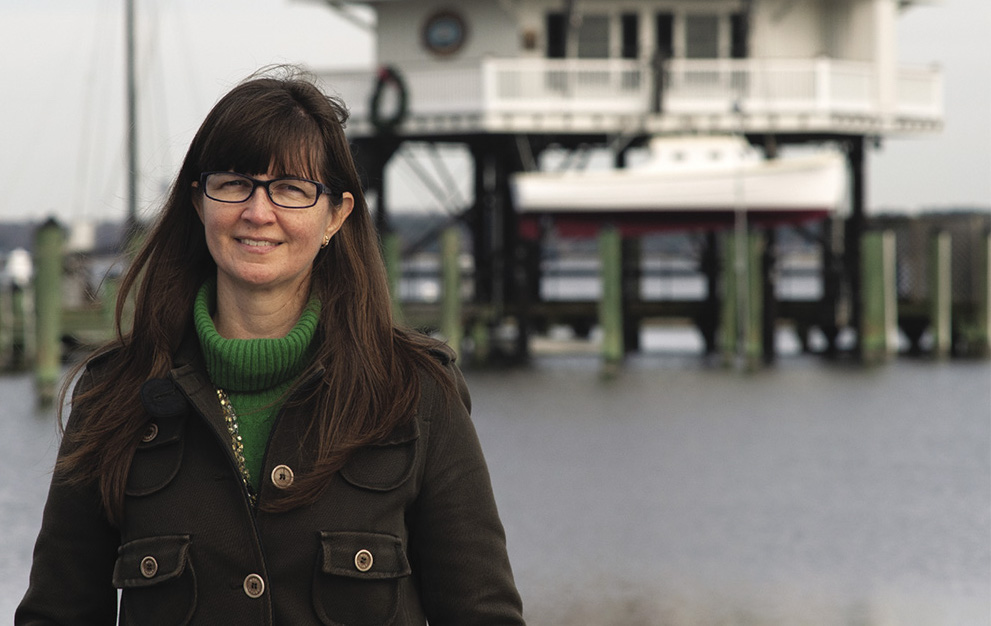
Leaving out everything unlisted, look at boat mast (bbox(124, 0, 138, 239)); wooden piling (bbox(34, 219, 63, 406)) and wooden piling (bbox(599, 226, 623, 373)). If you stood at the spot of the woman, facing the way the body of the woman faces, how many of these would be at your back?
3

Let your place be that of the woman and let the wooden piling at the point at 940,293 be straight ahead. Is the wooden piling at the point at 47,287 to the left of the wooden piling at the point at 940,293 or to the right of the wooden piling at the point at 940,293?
left

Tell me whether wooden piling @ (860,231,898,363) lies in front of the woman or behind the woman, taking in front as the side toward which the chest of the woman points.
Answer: behind

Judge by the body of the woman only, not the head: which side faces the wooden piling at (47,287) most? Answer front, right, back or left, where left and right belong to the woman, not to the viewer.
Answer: back

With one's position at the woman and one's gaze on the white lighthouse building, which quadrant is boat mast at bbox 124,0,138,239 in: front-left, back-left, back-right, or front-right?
front-left

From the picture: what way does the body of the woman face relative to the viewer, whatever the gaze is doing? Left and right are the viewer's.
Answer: facing the viewer

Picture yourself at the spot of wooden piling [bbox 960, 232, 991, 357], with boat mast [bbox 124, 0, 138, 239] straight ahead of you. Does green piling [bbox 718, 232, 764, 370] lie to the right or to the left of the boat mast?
left

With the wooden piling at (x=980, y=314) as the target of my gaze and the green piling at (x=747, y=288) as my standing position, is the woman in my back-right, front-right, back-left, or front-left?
back-right

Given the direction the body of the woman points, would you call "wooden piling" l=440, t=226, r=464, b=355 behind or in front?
behind

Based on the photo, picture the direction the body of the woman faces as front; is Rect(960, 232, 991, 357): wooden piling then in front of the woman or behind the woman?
behind

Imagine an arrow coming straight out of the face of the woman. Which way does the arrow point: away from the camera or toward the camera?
toward the camera

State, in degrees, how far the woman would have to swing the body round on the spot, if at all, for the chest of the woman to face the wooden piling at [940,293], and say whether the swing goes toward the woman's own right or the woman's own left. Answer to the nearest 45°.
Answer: approximately 135° to the woman's own left

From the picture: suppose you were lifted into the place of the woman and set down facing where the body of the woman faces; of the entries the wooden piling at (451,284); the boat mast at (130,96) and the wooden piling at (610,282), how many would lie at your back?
3

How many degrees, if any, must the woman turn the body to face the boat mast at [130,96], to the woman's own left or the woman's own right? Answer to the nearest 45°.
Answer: approximately 180°
